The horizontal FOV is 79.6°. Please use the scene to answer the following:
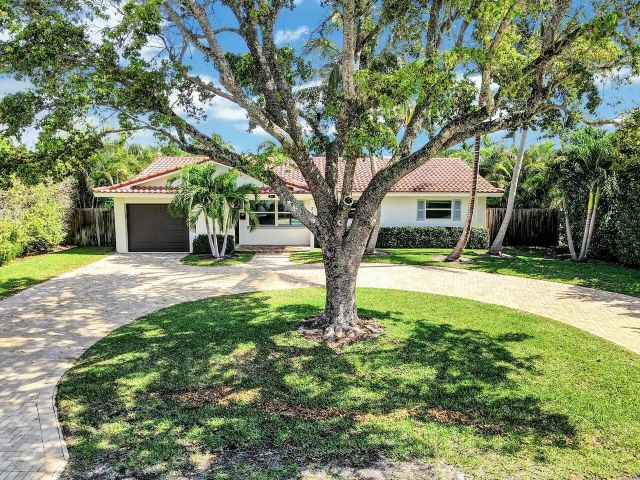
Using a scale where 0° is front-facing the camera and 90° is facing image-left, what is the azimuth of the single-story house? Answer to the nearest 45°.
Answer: approximately 0°

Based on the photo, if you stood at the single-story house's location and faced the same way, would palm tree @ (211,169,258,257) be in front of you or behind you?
in front

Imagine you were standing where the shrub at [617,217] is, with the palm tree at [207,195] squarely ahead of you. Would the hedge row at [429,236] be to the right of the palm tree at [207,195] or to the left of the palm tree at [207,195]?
right

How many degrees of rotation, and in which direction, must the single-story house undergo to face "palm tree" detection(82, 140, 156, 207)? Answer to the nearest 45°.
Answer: approximately 135° to its right

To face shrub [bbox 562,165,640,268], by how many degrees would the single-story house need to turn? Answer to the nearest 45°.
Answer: approximately 45° to its left

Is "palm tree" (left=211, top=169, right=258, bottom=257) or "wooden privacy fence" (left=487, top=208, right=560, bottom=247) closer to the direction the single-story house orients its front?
the palm tree

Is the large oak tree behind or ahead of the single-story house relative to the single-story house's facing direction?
ahead

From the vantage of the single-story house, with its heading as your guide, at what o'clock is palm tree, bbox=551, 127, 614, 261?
The palm tree is roughly at 10 o'clock from the single-story house.

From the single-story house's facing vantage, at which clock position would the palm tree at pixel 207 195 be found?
The palm tree is roughly at 1 o'clock from the single-story house.

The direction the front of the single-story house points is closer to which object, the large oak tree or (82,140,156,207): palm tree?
the large oak tree

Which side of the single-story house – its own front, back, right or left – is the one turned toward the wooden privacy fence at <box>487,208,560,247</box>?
left

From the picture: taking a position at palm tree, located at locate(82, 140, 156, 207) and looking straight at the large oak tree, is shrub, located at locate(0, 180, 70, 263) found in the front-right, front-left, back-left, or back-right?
front-right

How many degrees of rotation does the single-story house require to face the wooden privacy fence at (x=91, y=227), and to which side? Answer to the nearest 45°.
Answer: approximately 90° to its right
